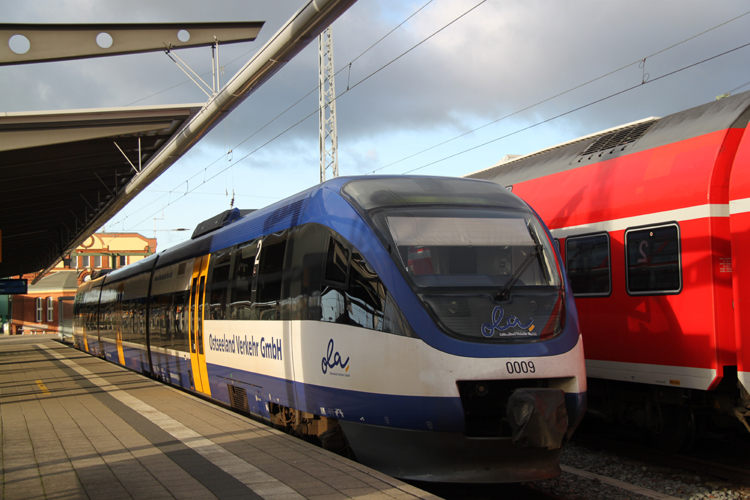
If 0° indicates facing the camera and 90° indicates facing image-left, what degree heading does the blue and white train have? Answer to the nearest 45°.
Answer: approximately 315°

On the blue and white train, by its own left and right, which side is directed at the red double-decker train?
left
